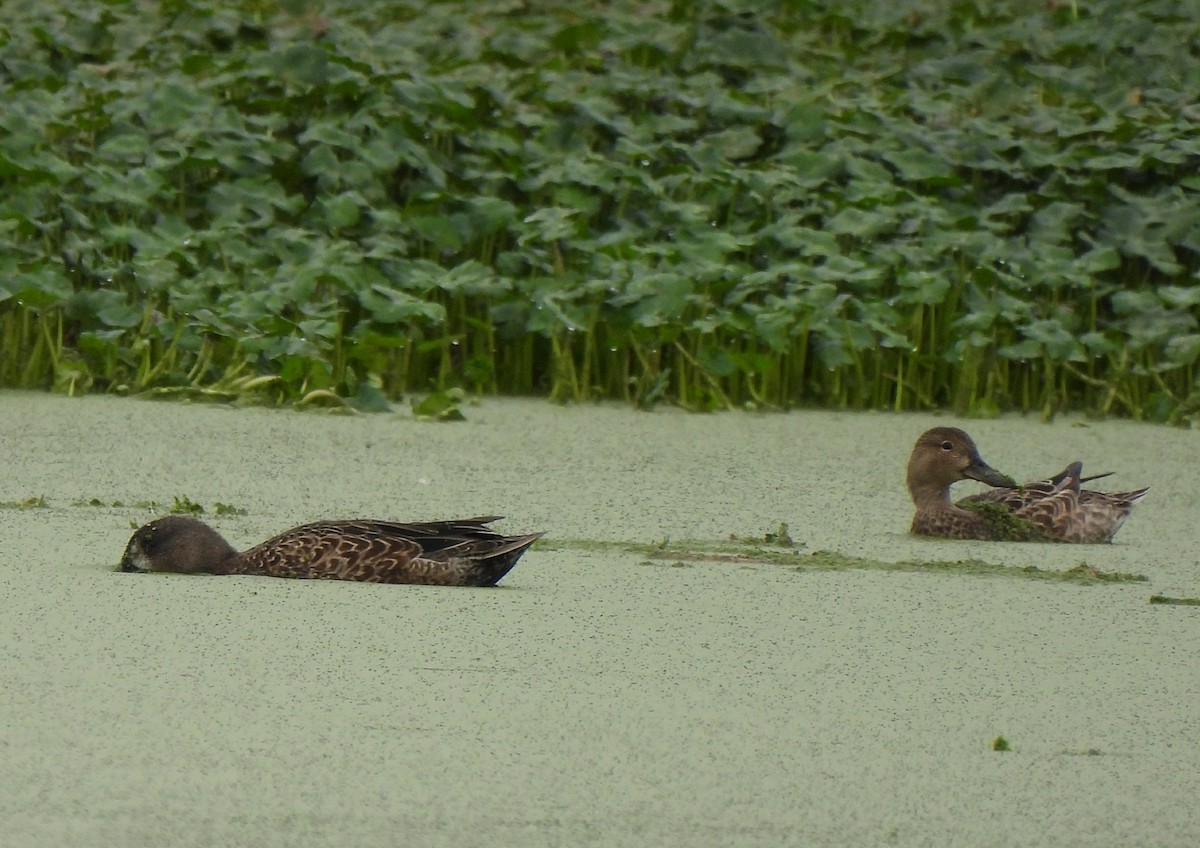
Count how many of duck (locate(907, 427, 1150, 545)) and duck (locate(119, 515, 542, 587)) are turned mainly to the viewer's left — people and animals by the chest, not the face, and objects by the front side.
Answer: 2

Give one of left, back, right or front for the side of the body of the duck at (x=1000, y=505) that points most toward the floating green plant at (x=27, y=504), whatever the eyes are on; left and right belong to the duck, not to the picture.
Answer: front

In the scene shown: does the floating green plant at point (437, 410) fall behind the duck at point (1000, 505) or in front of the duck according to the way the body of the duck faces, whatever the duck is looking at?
in front

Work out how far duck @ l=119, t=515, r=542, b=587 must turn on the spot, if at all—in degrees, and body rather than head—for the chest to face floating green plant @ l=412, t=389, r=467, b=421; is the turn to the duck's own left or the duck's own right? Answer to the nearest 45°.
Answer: approximately 90° to the duck's own right

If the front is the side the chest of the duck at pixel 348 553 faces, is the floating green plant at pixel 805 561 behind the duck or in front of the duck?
behind

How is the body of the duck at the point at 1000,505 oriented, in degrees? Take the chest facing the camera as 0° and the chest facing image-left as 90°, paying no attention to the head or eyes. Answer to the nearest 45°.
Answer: approximately 90°

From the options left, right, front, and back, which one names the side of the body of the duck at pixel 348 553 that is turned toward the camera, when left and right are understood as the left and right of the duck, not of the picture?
left

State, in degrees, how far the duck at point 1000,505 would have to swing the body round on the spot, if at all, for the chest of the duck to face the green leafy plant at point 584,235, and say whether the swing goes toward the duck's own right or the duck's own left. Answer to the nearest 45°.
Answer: approximately 45° to the duck's own right

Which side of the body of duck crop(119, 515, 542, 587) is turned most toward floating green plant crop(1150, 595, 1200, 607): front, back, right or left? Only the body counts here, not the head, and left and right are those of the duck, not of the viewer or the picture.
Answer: back

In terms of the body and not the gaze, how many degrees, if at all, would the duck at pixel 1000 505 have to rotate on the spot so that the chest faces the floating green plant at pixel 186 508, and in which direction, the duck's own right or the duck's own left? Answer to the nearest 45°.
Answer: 0° — it already faces it
